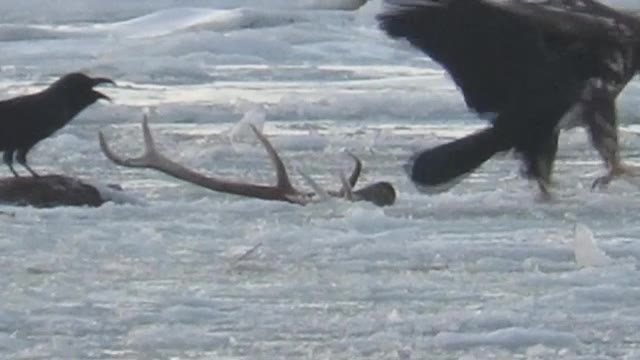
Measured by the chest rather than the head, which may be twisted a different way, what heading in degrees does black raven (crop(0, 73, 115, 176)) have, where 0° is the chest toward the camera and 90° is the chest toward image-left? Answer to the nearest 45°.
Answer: approximately 270°

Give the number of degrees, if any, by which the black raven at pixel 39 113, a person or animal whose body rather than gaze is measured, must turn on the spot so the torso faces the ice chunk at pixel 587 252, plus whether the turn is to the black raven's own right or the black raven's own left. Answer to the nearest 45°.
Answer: approximately 45° to the black raven's own right
